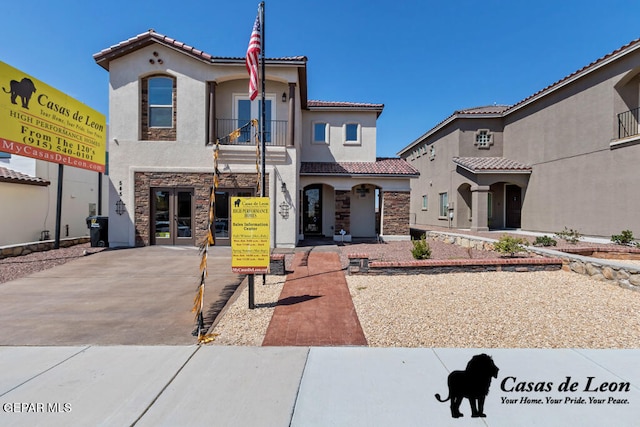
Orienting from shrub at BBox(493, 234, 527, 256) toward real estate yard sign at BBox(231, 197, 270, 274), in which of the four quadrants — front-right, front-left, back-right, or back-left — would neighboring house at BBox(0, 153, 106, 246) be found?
front-right

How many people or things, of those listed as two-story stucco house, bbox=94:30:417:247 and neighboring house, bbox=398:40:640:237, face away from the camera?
0

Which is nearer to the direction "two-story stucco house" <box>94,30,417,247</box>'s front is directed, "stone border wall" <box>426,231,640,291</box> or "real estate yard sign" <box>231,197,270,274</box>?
the real estate yard sign

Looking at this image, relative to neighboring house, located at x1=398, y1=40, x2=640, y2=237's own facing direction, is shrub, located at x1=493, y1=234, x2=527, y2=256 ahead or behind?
ahead

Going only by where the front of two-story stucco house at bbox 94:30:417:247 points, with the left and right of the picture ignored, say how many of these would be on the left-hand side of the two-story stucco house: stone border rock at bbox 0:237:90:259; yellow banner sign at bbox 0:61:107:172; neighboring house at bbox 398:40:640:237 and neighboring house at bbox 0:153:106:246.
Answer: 1

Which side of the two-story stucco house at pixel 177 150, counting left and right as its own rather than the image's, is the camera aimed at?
front

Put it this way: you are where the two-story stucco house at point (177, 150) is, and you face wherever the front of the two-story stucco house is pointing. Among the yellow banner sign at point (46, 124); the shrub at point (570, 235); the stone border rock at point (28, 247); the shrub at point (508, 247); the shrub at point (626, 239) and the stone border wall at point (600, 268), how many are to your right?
2

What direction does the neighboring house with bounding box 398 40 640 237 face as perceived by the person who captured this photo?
facing the viewer and to the left of the viewer

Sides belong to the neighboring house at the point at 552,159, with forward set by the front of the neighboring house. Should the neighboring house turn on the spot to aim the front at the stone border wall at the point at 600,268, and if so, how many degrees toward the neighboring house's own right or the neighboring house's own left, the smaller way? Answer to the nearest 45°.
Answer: approximately 45° to the neighboring house's own left

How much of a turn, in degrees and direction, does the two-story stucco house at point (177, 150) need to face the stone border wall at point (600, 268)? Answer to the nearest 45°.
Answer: approximately 45° to its left

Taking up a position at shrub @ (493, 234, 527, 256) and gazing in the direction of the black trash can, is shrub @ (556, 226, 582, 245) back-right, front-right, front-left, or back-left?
back-right

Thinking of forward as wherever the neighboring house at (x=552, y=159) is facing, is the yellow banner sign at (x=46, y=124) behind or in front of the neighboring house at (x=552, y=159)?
in front

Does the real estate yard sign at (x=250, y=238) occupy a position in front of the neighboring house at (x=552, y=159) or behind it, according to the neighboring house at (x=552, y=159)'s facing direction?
in front
